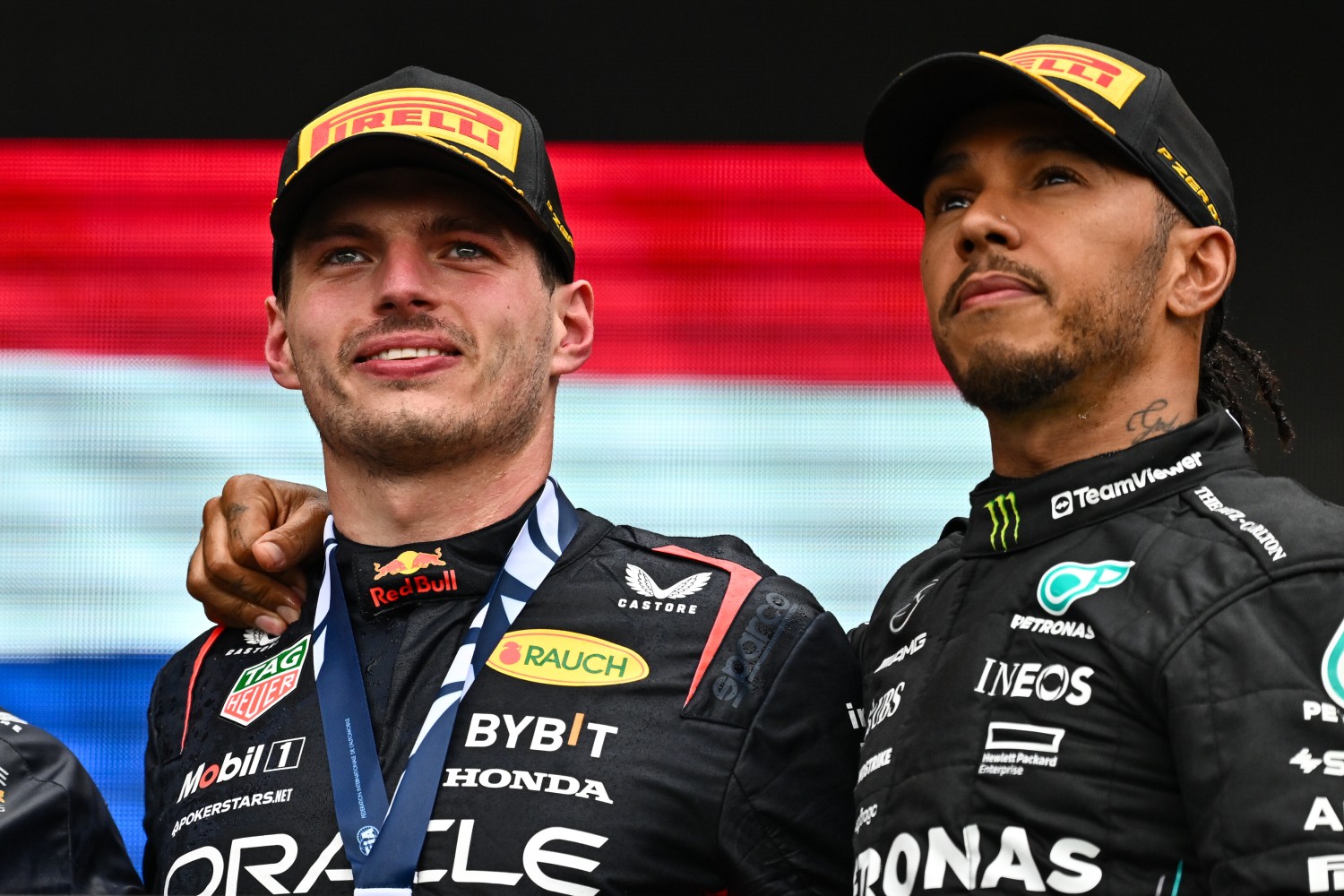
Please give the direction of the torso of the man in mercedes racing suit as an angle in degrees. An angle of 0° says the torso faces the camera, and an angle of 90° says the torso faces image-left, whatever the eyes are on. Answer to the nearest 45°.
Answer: approximately 45°

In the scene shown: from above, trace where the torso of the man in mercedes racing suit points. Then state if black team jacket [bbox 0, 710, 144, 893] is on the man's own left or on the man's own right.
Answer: on the man's own right

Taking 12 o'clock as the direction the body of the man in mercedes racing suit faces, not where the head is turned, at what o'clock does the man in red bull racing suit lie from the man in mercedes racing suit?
The man in red bull racing suit is roughly at 2 o'clock from the man in mercedes racing suit.
